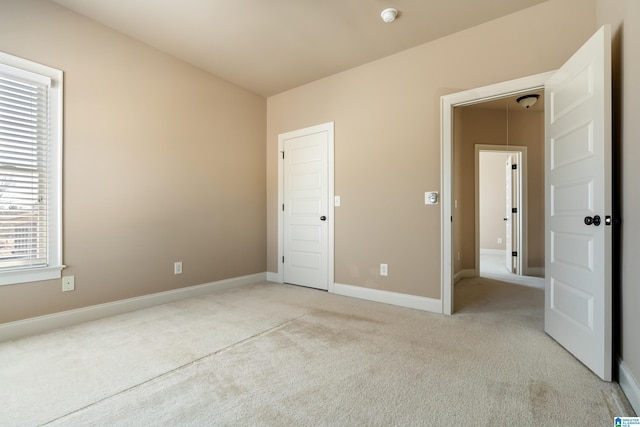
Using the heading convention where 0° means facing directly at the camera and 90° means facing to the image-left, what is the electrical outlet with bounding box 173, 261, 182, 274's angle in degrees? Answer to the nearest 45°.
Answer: approximately 315°

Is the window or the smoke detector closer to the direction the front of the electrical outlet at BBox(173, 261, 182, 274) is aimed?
the smoke detector

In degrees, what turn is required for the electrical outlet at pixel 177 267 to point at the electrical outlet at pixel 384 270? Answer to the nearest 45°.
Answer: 0° — it already faces it

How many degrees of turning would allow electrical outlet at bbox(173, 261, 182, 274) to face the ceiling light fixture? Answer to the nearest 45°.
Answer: approximately 45° to its left

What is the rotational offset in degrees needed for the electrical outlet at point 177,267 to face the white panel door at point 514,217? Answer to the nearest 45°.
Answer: approximately 45° to its left

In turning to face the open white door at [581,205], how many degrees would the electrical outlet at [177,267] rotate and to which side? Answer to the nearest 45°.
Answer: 0° — it already faces it

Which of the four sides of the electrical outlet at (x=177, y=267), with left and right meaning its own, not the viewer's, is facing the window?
right

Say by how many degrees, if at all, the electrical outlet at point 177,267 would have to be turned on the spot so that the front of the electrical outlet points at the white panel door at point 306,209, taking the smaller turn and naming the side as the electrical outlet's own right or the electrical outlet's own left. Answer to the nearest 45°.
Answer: approximately 45° to the electrical outlet's own left
